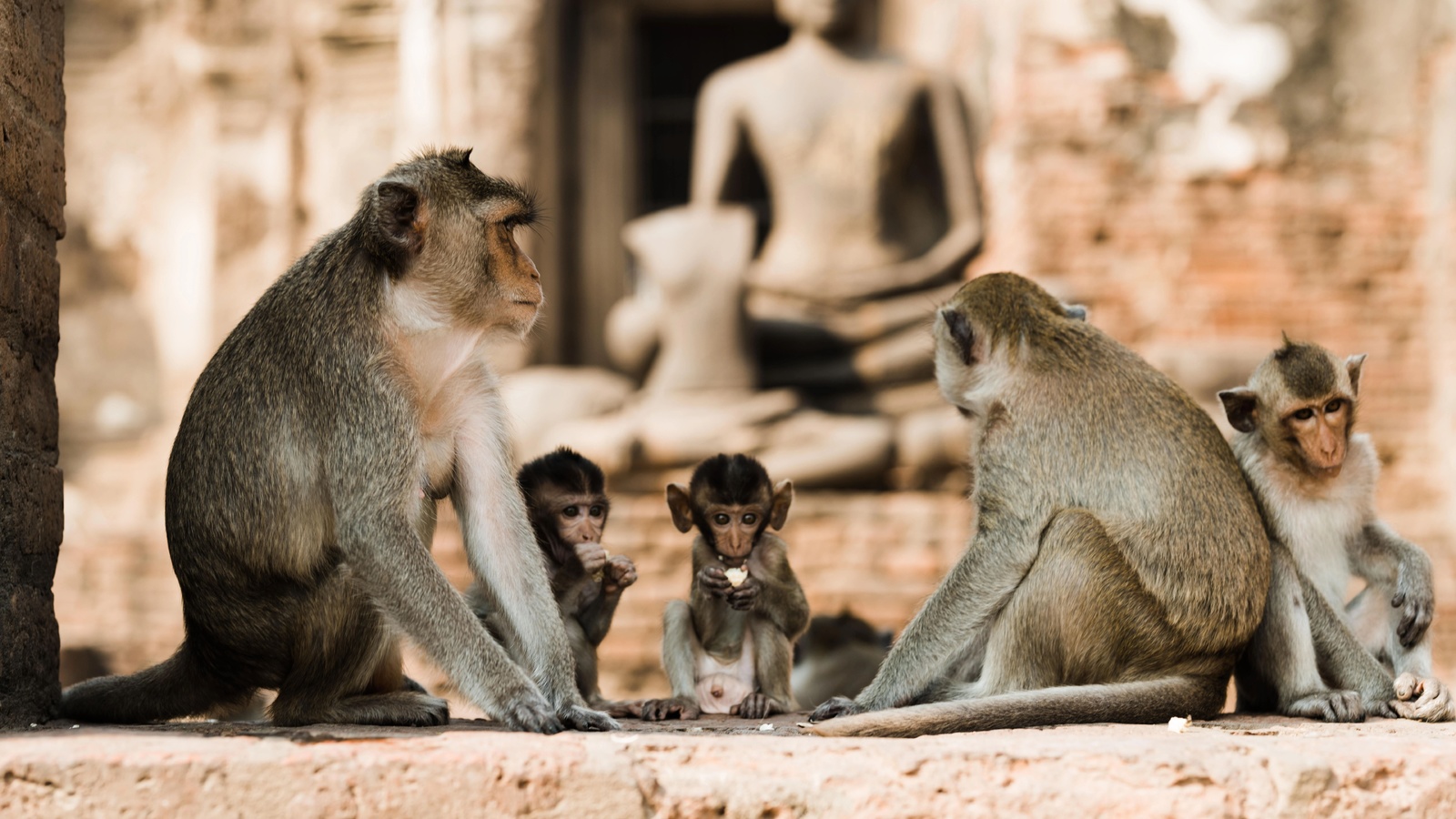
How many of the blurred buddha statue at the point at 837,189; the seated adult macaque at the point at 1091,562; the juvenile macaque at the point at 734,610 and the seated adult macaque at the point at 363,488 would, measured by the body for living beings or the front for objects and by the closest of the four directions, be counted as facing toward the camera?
2

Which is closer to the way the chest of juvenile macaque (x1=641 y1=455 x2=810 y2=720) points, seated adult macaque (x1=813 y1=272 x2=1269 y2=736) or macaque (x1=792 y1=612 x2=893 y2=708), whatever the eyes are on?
the seated adult macaque

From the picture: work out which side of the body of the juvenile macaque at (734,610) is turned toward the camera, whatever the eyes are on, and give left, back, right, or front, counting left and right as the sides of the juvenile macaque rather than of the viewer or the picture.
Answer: front

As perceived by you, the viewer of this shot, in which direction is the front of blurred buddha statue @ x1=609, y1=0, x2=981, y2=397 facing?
facing the viewer

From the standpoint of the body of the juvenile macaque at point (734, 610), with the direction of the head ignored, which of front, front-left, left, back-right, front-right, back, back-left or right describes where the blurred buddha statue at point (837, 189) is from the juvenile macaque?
back

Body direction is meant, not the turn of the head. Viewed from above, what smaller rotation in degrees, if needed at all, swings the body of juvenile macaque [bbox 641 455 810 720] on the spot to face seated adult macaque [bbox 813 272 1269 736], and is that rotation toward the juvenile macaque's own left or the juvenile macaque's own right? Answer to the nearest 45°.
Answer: approximately 45° to the juvenile macaque's own left

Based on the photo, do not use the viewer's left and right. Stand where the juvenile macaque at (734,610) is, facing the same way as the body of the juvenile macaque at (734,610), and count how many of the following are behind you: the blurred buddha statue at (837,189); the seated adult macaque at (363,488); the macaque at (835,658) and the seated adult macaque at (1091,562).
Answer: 2

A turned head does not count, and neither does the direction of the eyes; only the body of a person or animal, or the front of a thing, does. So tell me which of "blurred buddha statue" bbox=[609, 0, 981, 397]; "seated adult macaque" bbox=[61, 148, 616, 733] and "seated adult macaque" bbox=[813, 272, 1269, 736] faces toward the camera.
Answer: the blurred buddha statue

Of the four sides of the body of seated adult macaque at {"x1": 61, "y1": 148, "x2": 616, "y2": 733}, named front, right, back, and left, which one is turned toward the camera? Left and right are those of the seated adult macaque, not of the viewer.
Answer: right

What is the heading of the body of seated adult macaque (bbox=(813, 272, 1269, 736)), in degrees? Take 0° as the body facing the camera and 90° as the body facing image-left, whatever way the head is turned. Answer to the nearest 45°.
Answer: approximately 90°

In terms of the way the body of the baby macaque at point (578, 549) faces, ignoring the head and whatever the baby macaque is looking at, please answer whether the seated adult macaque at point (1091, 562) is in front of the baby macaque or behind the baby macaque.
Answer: in front

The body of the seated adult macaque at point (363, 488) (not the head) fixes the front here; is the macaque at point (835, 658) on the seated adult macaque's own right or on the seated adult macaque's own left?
on the seated adult macaque's own left

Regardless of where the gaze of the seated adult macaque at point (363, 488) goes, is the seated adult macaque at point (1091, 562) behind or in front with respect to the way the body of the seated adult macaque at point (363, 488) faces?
in front

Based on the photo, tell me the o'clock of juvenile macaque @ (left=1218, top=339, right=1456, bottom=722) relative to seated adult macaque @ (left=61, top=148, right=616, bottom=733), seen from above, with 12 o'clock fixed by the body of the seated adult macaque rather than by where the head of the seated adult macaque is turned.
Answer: The juvenile macaque is roughly at 12 o'clock from the seated adult macaque.
